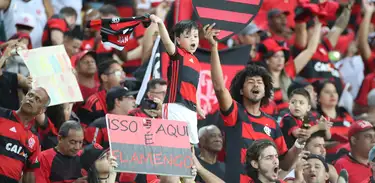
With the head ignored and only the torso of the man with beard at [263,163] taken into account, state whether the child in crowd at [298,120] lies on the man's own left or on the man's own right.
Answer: on the man's own left

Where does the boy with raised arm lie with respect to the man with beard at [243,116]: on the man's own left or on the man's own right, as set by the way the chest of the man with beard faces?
on the man's own right

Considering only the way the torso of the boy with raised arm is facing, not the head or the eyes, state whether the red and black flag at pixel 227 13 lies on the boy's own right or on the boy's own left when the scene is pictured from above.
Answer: on the boy's own left

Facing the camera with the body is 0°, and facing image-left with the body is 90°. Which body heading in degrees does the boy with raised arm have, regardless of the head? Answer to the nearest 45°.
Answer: approximately 315°
